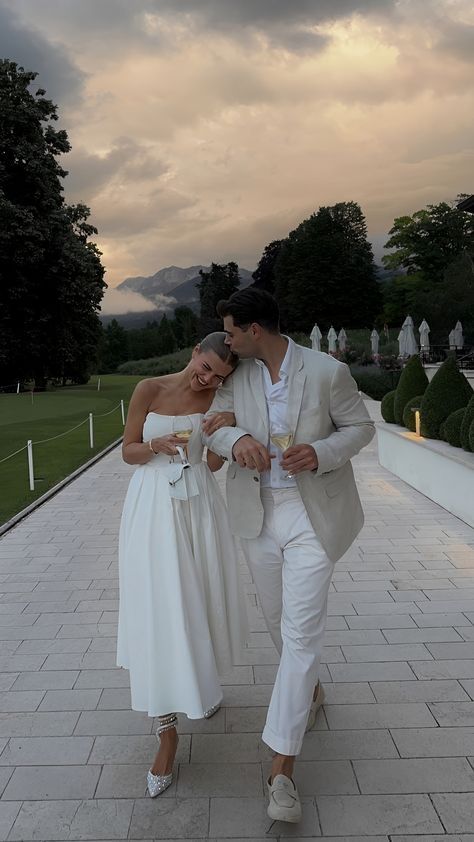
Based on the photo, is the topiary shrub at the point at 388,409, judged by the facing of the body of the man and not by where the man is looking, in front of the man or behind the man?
behind

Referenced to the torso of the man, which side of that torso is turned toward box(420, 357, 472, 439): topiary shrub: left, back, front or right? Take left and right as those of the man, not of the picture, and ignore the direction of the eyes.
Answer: back

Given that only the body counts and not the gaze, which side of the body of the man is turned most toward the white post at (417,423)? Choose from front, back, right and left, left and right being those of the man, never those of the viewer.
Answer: back

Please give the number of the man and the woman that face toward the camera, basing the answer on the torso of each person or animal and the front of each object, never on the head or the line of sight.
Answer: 2

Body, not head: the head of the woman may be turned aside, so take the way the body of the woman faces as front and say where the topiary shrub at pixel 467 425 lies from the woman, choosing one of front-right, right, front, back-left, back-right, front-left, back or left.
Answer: back-left

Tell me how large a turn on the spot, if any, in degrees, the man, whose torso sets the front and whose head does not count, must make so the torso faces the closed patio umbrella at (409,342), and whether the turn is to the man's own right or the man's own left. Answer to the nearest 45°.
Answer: approximately 180°

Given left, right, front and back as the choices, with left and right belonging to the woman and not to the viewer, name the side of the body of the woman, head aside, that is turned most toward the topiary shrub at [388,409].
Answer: back

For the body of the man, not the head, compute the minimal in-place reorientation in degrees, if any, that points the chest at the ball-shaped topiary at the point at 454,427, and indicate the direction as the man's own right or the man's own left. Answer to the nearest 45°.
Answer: approximately 180°

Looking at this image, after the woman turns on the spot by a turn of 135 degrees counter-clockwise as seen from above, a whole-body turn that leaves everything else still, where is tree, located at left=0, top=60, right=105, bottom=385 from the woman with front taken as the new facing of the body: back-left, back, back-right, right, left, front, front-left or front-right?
front-left
